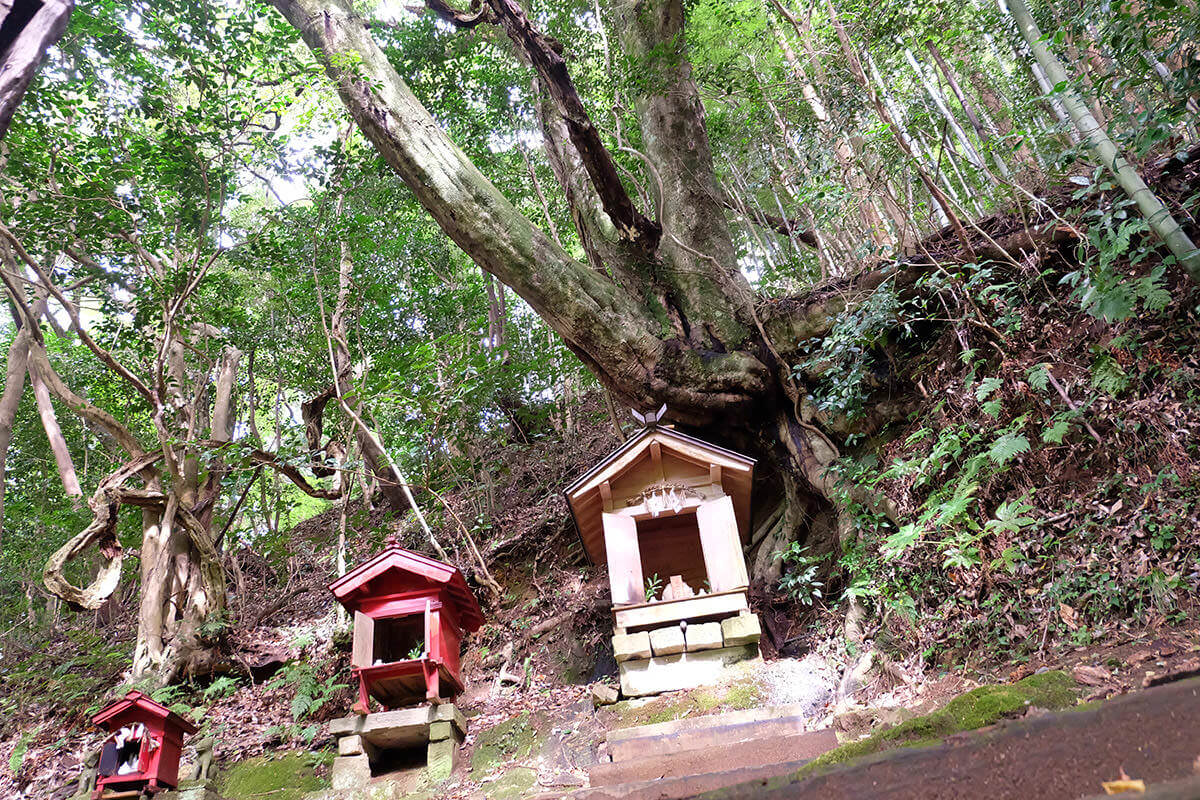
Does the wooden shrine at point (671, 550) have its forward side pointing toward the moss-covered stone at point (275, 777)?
no

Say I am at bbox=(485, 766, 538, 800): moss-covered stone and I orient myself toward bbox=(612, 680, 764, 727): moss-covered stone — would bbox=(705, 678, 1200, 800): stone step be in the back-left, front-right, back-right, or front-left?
front-right

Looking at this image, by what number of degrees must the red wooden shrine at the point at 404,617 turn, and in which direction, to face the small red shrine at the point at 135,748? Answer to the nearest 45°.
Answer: approximately 90° to its right

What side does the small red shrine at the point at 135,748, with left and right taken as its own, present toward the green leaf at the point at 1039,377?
left

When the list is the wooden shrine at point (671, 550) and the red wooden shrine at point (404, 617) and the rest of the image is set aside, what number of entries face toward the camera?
2

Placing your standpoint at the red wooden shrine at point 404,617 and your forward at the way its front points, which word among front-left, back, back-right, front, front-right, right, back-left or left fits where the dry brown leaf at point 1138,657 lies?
front-left

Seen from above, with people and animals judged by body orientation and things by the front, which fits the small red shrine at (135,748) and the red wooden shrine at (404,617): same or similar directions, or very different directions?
same or similar directions

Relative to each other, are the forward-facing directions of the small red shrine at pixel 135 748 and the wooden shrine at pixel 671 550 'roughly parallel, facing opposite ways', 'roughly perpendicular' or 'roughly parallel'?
roughly parallel

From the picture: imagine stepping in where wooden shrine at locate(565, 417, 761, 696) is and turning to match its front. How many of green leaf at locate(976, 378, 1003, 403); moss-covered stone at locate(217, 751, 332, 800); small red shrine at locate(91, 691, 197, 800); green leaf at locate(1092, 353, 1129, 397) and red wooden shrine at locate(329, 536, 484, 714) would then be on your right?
3

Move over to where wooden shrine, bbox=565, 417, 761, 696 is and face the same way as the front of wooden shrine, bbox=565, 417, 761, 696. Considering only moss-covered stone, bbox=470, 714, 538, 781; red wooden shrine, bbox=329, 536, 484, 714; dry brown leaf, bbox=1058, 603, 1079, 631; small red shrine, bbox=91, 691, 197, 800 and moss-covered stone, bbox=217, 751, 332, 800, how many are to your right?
4

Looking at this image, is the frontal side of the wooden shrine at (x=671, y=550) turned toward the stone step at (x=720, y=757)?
yes

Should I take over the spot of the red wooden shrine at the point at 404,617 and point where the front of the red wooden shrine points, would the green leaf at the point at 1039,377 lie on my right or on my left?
on my left

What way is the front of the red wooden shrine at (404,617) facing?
toward the camera

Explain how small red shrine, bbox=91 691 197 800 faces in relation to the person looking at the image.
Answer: facing the viewer and to the left of the viewer

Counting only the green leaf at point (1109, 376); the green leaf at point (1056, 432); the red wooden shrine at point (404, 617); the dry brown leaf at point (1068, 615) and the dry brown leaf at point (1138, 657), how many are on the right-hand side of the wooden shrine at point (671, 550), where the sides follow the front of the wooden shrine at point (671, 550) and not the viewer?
1

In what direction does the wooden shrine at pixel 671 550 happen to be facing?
toward the camera

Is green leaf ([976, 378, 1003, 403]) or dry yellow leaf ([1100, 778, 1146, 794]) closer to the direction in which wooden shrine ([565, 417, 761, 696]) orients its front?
the dry yellow leaf

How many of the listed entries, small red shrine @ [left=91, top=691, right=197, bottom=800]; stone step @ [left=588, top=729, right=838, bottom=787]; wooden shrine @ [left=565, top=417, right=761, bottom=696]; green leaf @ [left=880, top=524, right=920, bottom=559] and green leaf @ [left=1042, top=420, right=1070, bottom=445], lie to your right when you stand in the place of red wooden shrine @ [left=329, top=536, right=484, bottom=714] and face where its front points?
1

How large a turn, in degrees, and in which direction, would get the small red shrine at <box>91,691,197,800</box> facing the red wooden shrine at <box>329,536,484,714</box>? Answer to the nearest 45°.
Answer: approximately 90° to its left
